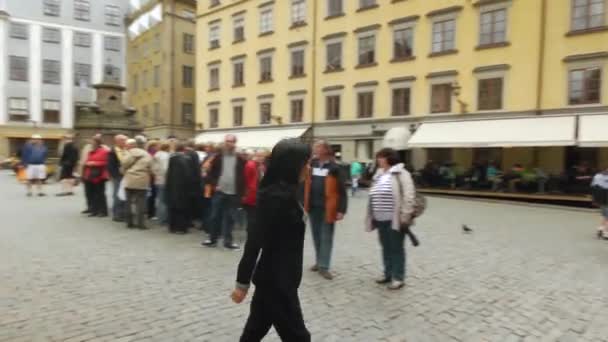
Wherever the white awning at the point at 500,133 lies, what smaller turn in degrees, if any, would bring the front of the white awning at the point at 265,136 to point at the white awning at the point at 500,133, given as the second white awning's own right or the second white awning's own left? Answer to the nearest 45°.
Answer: approximately 90° to the second white awning's own left

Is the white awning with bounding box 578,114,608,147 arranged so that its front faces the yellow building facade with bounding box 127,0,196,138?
no

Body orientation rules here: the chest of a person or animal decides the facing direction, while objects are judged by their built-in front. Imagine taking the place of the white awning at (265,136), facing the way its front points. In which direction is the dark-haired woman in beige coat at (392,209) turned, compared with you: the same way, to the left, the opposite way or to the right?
the same way

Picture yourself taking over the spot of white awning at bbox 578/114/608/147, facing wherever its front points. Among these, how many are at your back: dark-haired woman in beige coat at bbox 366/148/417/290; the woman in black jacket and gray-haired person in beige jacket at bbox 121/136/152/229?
0

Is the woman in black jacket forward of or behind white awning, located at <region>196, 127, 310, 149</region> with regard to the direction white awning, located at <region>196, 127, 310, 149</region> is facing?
forward

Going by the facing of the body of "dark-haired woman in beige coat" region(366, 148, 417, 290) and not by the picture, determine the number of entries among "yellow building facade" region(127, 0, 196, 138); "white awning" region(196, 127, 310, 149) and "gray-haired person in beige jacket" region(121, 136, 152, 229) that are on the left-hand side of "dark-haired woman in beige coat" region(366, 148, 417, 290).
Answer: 0

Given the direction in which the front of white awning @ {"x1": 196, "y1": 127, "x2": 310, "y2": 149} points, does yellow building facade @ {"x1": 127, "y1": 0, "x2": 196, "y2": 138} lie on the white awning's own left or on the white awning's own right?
on the white awning's own right

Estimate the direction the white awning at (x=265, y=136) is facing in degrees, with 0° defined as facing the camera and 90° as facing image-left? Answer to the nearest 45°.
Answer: approximately 45°

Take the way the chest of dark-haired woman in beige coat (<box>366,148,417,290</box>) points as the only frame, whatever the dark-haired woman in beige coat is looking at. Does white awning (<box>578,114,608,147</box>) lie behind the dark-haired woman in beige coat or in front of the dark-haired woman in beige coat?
behind

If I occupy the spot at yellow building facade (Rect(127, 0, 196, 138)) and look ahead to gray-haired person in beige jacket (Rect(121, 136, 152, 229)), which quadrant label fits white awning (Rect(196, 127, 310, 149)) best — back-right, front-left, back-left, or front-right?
front-left

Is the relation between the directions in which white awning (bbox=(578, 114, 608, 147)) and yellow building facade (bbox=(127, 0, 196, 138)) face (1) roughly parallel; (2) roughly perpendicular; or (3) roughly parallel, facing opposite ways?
roughly parallel

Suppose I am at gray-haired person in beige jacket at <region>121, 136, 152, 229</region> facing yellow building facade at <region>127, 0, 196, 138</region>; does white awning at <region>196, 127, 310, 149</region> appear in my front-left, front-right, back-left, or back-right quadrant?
front-right

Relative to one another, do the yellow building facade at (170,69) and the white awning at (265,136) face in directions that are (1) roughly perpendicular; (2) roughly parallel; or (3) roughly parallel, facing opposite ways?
roughly parallel

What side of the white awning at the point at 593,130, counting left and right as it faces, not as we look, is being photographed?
front

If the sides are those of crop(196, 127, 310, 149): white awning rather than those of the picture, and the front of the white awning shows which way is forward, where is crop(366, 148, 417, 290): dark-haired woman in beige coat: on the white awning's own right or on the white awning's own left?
on the white awning's own left

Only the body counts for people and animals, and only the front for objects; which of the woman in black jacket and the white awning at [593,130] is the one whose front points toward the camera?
the white awning

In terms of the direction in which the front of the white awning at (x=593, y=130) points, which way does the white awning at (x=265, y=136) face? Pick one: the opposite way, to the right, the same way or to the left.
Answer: the same way

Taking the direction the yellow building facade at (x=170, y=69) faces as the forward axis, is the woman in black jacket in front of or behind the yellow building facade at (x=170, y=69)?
in front

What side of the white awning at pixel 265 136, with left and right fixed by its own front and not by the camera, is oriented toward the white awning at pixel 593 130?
left
